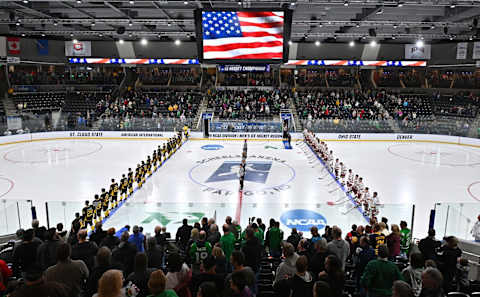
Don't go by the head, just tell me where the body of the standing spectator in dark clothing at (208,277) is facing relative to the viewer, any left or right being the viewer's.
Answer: facing away from the viewer

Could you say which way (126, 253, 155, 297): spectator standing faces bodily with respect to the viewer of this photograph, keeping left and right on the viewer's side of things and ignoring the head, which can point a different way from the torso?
facing away from the viewer

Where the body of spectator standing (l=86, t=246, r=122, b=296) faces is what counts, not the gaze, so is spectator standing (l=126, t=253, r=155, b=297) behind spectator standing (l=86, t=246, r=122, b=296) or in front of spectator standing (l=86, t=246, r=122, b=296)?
behind

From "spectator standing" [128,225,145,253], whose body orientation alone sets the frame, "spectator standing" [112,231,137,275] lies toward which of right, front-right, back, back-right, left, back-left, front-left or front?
back

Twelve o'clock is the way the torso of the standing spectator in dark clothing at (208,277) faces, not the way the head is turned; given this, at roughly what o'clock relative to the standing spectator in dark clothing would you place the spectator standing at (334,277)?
The spectator standing is roughly at 3 o'clock from the standing spectator in dark clothing.

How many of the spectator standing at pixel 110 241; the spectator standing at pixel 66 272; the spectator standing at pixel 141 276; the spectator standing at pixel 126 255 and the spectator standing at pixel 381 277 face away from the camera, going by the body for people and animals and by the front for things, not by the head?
5

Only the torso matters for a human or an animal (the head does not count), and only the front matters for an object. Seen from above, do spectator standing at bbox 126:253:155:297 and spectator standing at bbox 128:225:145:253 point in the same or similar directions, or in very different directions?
same or similar directions

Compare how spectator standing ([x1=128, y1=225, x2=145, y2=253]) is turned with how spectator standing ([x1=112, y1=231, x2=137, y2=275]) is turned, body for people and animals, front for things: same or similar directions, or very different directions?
same or similar directions

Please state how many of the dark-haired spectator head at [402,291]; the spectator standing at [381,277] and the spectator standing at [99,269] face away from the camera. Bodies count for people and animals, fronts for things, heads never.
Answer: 3

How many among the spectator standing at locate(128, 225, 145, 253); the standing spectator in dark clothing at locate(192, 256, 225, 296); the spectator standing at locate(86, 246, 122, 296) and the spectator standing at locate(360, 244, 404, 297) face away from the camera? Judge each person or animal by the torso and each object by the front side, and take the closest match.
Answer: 4

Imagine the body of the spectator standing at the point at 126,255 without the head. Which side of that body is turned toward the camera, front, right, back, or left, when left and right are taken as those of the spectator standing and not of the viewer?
back

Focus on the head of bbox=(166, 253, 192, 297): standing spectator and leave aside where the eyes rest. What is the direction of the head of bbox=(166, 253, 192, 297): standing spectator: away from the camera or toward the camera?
away from the camera

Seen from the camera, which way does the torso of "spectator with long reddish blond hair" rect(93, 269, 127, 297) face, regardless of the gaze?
away from the camera

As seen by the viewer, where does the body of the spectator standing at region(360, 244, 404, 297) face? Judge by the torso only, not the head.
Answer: away from the camera

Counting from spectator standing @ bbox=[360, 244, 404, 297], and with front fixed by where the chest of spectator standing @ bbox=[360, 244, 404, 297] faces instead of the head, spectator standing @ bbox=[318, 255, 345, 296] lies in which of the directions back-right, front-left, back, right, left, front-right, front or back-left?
back-left

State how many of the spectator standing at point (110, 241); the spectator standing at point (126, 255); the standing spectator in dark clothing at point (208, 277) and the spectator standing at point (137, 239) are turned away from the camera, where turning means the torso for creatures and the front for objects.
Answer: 4

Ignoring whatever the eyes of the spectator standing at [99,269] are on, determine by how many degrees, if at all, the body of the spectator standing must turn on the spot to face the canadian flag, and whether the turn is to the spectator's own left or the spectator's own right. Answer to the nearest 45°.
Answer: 0° — they already face it
